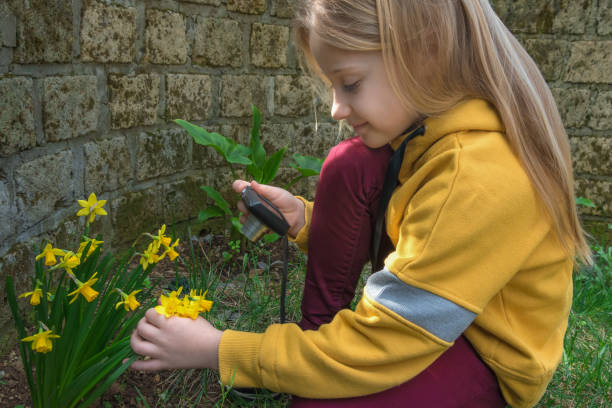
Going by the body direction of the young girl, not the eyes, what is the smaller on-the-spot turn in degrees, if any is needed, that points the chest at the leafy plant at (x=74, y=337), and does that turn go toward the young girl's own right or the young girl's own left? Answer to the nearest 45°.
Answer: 0° — they already face it

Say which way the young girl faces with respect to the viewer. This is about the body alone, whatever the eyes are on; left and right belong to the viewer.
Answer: facing to the left of the viewer
